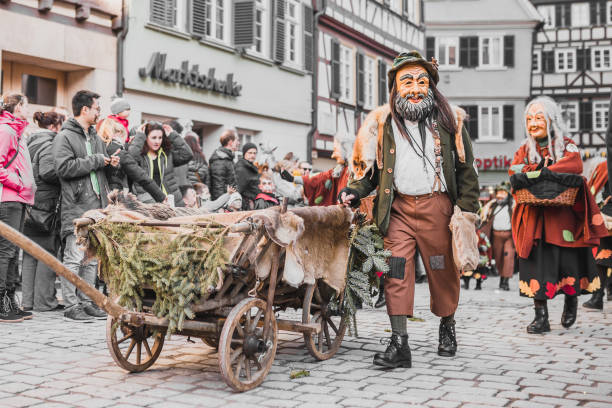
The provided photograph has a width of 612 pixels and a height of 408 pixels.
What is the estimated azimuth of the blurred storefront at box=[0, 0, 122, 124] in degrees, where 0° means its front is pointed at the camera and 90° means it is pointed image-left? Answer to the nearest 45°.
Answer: approximately 315°

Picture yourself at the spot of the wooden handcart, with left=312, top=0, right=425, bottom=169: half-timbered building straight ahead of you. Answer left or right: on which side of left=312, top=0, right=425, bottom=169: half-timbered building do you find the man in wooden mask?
right

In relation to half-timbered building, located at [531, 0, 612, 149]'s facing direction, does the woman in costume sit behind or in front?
in front

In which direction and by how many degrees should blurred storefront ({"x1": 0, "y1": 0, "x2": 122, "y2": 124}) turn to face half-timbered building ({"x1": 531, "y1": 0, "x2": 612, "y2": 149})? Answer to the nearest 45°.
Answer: approximately 90° to its left

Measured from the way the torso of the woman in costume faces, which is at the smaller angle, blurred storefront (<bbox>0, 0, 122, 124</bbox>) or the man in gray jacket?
the man in gray jacket

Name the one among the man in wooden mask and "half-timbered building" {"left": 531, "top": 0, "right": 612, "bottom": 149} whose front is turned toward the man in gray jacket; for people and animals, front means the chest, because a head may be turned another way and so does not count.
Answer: the half-timbered building

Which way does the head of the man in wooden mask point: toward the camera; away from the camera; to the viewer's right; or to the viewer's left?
toward the camera

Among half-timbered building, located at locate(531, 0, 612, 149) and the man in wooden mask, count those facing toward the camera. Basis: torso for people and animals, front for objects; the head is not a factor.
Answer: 2

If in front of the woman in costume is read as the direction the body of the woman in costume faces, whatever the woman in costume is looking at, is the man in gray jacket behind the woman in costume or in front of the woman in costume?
in front

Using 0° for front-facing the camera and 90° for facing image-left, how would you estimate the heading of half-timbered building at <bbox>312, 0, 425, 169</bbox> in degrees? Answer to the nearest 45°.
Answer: approximately 315°

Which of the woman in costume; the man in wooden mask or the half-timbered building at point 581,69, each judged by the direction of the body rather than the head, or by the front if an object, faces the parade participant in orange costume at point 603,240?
the half-timbered building

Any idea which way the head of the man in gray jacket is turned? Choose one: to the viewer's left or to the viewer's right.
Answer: to the viewer's right

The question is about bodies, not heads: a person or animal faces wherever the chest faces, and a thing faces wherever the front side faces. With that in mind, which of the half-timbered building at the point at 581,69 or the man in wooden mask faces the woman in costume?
the half-timbered building

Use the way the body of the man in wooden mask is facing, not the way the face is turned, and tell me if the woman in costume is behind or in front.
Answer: behind

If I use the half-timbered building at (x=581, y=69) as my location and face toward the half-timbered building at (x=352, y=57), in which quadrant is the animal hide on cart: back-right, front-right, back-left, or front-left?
front-left

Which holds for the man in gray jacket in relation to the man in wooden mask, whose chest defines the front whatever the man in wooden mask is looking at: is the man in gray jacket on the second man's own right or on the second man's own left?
on the second man's own right

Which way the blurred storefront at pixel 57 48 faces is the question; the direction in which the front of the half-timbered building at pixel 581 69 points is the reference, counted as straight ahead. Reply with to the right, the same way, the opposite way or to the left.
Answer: to the left

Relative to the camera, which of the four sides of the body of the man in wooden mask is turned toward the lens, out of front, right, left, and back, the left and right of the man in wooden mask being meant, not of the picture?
front

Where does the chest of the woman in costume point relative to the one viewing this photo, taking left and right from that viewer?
facing the viewer and to the left of the viewer

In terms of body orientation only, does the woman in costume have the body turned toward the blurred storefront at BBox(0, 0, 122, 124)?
no
